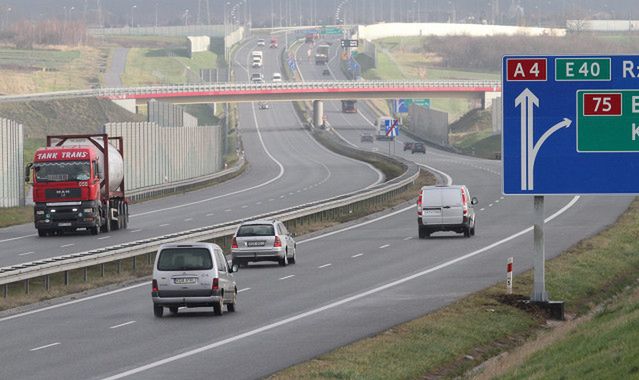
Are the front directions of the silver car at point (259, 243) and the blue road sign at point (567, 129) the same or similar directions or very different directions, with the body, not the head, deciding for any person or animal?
very different directions

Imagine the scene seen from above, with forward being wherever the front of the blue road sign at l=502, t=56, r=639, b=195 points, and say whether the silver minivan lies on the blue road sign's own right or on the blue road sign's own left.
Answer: on the blue road sign's own right

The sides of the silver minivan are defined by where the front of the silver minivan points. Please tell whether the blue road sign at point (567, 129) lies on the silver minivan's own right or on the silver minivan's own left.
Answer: on the silver minivan's own right

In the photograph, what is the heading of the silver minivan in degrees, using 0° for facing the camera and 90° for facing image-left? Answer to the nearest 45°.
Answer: approximately 180°

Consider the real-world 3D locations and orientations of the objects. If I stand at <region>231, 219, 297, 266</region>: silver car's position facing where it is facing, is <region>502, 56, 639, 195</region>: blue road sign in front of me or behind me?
behind

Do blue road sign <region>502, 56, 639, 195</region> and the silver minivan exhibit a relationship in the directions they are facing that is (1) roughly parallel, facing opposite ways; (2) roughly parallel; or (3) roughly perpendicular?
roughly parallel, facing opposite ways

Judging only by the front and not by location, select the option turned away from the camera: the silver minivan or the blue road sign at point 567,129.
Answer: the silver minivan

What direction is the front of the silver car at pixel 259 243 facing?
away from the camera

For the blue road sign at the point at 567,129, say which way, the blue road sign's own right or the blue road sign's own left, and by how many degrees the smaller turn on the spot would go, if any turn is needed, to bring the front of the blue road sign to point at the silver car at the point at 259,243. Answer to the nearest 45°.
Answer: approximately 135° to the blue road sign's own right

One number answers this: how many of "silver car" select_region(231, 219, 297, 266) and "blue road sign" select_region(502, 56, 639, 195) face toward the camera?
1

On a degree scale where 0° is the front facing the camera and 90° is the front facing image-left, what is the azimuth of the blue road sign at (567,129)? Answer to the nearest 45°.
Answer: approximately 0°

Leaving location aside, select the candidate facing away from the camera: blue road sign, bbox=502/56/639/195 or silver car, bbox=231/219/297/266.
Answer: the silver car

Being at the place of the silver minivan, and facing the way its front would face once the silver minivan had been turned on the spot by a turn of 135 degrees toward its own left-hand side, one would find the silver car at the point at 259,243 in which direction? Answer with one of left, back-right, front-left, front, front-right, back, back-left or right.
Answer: back-right
